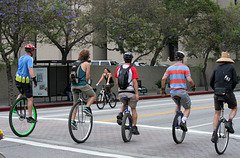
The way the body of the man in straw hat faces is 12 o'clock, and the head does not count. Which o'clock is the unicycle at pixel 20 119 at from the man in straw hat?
The unicycle is roughly at 9 o'clock from the man in straw hat.

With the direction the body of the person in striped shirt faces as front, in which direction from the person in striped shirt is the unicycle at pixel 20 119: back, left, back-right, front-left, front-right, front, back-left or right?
left

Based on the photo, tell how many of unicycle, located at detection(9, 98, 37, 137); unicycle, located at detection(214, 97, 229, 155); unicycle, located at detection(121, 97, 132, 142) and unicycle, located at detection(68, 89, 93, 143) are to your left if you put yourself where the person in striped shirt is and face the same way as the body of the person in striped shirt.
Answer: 3

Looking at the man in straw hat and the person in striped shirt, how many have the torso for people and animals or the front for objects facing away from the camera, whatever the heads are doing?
2

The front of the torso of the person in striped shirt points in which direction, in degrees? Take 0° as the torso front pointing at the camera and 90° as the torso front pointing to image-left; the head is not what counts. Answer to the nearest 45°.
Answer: approximately 180°

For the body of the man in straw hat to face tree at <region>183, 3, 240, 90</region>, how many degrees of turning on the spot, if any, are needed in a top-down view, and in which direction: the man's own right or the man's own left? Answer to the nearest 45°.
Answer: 0° — they already face it

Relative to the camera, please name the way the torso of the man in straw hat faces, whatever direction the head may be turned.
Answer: away from the camera

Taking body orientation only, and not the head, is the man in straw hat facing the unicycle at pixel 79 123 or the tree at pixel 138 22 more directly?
the tree

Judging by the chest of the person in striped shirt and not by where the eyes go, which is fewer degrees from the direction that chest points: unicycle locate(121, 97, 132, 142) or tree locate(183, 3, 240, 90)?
the tree

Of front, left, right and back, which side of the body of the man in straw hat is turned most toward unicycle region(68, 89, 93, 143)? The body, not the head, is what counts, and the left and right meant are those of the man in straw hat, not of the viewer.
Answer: left

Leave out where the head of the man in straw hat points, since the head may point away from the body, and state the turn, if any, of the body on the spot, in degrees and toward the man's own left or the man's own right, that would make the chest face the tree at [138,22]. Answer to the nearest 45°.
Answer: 0° — they already face it

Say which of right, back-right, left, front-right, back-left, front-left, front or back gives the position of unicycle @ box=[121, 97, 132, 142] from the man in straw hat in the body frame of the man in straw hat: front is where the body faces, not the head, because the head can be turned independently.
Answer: left

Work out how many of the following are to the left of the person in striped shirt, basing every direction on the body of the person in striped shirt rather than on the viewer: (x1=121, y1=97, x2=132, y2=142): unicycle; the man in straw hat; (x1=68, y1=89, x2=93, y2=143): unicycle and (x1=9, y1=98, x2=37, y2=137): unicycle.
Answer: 3

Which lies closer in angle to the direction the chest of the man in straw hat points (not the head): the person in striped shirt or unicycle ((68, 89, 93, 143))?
the person in striped shirt

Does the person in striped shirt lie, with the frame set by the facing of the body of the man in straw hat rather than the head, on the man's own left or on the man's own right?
on the man's own left

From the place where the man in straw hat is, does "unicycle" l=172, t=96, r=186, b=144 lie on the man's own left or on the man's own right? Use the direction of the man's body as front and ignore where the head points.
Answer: on the man's own left
